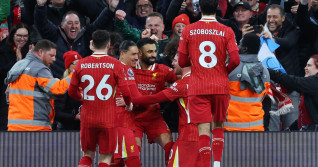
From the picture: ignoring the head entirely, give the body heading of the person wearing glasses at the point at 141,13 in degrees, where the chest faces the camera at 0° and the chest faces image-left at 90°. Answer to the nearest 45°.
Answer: approximately 0°

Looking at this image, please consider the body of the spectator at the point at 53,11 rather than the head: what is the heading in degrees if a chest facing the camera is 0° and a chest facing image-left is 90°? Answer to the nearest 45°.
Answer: approximately 0°

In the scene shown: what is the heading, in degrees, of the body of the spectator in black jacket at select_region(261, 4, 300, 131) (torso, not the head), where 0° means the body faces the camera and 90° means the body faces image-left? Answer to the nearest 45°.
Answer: approximately 45°

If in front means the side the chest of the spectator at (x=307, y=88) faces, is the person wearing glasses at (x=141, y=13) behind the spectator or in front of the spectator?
in front

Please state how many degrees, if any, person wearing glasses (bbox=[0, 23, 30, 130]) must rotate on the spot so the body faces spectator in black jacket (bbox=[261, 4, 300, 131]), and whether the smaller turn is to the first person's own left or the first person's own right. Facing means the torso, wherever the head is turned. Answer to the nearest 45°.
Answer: approximately 45° to the first person's own left

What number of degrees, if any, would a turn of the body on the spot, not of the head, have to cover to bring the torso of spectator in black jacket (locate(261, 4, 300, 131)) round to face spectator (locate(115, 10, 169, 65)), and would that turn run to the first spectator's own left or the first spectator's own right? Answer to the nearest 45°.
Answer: approximately 45° to the first spectator's own right

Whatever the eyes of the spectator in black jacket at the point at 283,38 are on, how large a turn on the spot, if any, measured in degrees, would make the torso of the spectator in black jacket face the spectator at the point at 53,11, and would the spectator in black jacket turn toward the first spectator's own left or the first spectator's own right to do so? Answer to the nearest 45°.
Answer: approximately 45° to the first spectator's own right
